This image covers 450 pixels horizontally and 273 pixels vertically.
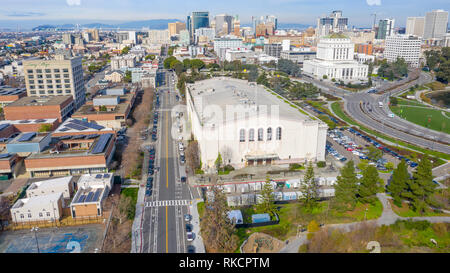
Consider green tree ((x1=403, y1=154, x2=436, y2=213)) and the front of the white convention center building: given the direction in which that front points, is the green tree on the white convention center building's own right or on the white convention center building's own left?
on the white convention center building's own left

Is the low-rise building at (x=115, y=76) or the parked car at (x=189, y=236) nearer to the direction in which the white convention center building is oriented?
the parked car

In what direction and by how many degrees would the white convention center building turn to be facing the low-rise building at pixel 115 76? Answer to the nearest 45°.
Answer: approximately 135° to its right

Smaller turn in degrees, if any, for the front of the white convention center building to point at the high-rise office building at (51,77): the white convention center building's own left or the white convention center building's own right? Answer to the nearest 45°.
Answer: approximately 135° to the white convention center building's own right

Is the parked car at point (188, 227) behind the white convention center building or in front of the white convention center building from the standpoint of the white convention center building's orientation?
in front

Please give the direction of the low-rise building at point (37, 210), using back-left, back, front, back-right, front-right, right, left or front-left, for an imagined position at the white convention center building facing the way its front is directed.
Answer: front-right

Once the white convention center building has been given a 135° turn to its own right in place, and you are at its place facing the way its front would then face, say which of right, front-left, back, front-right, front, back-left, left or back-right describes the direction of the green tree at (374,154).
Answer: back-right

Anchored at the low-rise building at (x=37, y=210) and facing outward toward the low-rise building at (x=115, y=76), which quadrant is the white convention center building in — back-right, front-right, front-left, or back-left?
front-right

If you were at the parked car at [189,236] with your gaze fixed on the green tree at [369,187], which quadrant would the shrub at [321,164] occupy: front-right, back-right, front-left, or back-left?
front-left

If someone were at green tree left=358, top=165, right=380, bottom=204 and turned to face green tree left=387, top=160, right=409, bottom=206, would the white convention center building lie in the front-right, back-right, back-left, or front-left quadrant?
back-left

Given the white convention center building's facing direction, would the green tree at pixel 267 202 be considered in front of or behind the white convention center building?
in front

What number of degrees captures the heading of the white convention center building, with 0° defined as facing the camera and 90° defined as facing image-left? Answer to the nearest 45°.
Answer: approximately 0°

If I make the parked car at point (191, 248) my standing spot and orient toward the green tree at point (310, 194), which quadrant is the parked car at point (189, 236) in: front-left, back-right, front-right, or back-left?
front-left

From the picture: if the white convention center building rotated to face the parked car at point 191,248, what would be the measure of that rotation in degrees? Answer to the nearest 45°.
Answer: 0° — it already faces it

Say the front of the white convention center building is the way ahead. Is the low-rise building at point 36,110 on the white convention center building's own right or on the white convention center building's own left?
on the white convention center building's own right

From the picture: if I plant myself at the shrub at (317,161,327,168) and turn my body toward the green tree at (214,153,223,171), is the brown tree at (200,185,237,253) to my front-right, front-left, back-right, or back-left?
front-left

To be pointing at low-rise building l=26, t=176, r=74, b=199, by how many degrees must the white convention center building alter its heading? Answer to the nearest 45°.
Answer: approximately 45° to its right

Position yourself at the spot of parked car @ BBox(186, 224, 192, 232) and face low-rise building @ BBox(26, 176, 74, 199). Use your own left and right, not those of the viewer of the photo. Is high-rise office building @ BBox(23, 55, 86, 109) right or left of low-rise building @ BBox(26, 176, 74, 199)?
right
